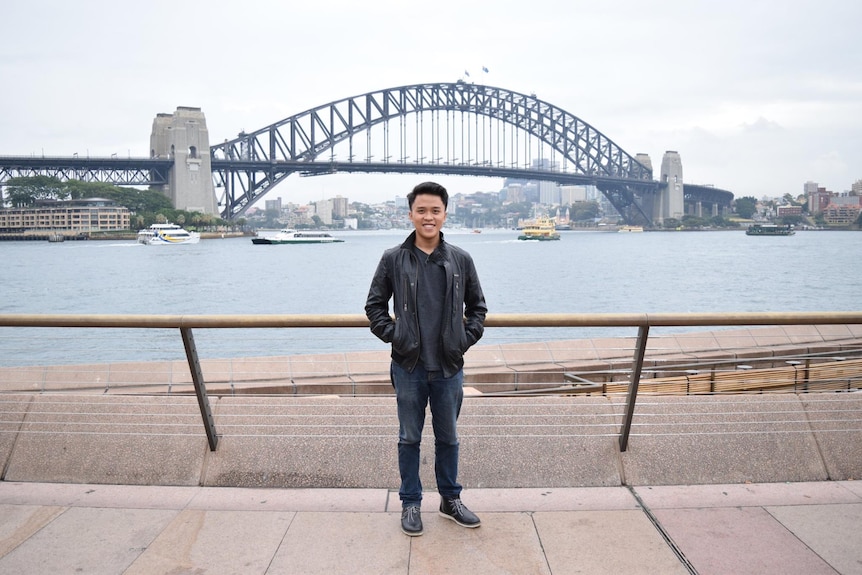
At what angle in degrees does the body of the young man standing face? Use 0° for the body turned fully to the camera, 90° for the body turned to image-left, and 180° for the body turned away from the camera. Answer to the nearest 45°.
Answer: approximately 0°

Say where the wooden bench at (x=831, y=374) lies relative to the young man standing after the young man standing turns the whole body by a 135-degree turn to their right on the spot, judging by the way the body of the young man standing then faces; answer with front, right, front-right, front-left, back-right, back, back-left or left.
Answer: right
